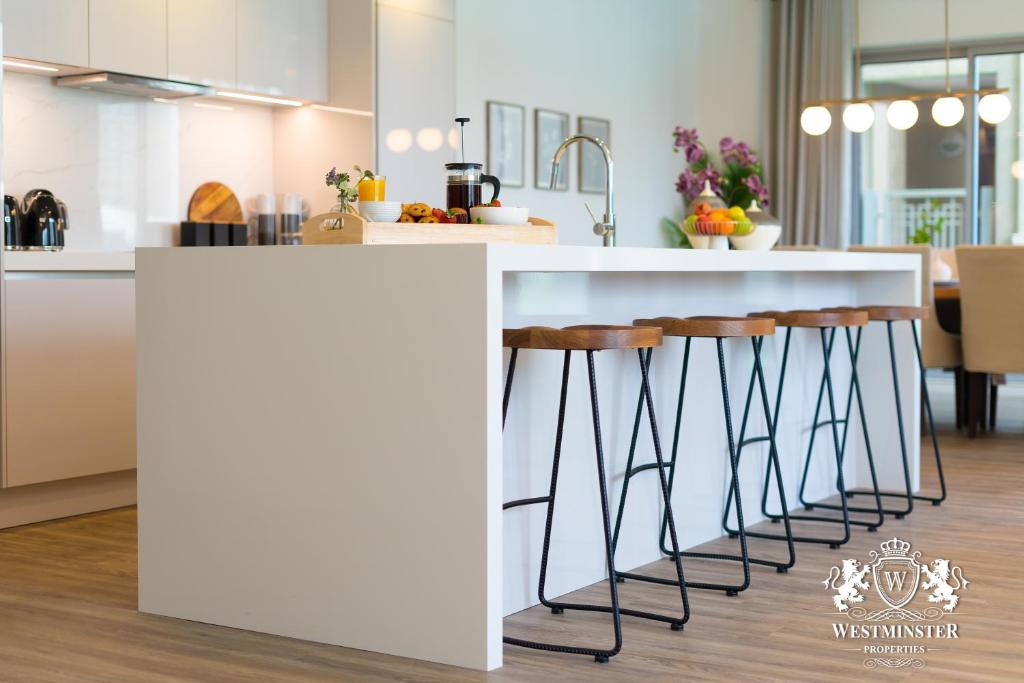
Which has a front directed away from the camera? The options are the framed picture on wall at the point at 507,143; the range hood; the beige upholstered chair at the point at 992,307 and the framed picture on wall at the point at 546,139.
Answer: the beige upholstered chair

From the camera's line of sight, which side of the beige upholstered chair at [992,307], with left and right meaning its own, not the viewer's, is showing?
back

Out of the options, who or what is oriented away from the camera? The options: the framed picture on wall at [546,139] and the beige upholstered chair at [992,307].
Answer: the beige upholstered chair

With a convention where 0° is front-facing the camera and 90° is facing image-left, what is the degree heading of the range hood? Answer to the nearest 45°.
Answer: approximately 315°

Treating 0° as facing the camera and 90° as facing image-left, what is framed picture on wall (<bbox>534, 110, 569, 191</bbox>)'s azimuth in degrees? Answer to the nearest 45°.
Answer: approximately 315°

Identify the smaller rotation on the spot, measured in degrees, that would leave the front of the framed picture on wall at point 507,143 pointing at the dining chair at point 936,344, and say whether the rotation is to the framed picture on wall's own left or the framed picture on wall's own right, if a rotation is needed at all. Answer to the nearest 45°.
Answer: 0° — it already faces it
